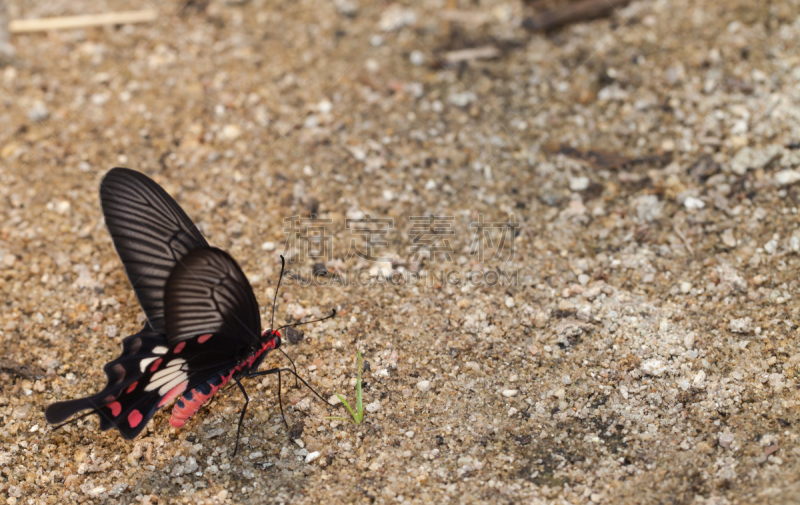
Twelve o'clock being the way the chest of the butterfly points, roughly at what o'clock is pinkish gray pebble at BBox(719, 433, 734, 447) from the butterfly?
The pinkish gray pebble is roughly at 1 o'clock from the butterfly.

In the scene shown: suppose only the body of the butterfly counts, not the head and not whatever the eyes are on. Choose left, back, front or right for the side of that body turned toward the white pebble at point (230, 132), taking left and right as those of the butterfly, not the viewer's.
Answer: left

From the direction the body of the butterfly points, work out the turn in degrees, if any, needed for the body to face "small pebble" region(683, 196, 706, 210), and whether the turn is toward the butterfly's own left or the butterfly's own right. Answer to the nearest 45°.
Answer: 0° — it already faces it

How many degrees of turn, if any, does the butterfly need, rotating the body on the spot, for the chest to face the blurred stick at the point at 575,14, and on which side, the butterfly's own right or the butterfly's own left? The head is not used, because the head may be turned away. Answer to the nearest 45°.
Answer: approximately 45° to the butterfly's own left

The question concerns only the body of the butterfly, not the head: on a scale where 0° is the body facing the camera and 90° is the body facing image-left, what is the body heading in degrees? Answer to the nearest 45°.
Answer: approximately 270°

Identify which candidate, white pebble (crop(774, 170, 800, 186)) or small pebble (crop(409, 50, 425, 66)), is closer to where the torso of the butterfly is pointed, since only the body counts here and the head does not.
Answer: the white pebble

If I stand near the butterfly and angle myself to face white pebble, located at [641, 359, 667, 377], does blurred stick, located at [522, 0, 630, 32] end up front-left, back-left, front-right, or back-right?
front-left

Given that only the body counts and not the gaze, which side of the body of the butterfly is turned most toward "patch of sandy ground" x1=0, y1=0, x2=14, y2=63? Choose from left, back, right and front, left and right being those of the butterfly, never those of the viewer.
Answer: left

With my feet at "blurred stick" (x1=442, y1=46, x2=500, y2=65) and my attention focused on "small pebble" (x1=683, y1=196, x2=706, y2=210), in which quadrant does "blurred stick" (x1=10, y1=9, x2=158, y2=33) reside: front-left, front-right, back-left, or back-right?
back-right

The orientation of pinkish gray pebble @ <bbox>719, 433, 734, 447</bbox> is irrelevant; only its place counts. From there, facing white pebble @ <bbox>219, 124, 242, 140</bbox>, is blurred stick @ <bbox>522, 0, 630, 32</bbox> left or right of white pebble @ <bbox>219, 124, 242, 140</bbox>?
right

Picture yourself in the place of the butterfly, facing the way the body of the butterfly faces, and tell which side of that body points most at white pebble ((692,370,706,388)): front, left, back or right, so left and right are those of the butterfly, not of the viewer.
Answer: front

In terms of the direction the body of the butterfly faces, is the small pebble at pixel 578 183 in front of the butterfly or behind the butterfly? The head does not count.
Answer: in front

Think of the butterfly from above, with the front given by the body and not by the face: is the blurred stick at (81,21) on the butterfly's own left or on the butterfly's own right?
on the butterfly's own left

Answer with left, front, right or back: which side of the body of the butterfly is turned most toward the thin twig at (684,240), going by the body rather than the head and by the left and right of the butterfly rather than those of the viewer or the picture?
front
